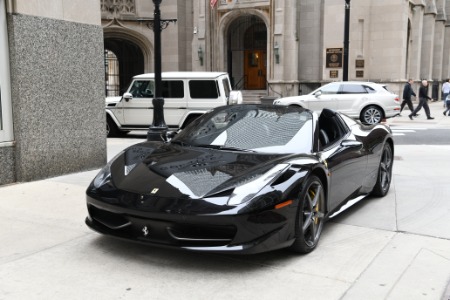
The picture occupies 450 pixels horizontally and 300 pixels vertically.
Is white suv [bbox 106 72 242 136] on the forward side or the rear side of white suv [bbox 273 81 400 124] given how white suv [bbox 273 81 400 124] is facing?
on the forward side

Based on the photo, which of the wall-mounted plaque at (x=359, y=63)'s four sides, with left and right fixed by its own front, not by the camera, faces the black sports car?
front

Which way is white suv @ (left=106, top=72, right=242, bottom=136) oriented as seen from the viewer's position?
to the viewer's left

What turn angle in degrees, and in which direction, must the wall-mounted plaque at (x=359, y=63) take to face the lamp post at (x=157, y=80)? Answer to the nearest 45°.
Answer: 0° — it already faces it

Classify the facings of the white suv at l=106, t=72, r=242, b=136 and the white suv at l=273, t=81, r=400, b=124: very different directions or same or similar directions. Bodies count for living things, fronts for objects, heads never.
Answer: same or similar directions

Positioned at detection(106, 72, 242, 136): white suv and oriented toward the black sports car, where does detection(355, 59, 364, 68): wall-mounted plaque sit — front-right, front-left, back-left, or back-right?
back-left

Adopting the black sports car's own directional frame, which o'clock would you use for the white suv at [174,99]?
The white suv is roughly at 4 o'clock from the black sports car.

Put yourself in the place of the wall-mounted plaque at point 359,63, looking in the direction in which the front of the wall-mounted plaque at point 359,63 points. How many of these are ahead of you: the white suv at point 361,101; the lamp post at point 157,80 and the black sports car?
3

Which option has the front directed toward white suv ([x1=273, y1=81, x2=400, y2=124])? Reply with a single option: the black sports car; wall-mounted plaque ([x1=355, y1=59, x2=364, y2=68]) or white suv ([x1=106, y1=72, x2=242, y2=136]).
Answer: the wall-mounted plaque

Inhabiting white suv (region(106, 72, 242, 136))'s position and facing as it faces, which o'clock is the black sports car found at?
The black sports car is roughly at 9 o'clock from the white suv.

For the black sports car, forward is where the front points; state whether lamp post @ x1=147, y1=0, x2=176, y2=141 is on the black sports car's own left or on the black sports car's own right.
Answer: on the black sports car's own right

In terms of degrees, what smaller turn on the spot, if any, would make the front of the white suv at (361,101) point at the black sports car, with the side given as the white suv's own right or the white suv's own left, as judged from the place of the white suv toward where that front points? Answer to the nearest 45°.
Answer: approximately 90° to the white suv's own left

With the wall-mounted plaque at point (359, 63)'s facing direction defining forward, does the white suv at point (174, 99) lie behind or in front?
in front

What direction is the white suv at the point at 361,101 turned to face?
to the viewer's left

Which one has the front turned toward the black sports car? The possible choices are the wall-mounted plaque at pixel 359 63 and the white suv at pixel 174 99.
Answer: the wall-mounted plaque

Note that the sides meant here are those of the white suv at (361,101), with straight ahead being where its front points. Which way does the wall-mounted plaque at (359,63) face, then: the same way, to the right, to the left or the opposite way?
to the left

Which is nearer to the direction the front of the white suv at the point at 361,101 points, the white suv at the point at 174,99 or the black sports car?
the white suv

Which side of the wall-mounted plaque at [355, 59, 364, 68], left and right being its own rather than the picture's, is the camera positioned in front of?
front

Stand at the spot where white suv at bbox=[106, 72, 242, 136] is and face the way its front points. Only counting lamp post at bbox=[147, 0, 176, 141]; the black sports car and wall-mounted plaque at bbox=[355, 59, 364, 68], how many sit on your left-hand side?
2
